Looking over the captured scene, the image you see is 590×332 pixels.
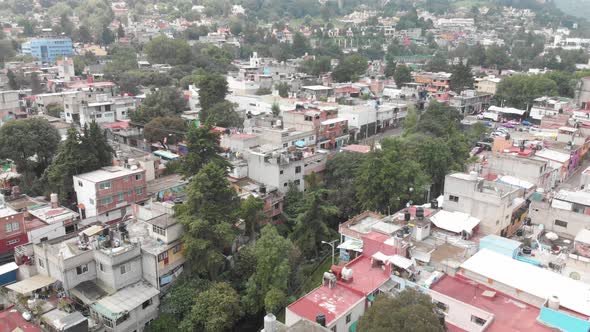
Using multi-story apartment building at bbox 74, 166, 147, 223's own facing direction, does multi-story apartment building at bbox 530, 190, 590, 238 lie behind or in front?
in front

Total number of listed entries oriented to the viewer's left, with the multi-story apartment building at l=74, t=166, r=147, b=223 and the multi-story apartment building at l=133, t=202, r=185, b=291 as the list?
0

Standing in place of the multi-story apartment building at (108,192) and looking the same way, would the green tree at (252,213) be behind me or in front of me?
in front

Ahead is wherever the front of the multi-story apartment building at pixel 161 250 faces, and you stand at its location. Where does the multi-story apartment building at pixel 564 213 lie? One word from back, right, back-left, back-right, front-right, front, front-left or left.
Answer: front-left

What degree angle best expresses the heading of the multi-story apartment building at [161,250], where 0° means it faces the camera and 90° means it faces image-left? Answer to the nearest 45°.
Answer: approximately 315°

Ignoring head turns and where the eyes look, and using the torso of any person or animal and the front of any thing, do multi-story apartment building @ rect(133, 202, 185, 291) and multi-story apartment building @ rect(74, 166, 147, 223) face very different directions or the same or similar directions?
same or similar directions

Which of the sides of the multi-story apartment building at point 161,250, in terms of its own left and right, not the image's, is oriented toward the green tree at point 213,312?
front

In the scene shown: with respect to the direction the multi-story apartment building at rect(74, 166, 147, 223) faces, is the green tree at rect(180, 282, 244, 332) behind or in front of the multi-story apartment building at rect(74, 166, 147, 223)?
in front

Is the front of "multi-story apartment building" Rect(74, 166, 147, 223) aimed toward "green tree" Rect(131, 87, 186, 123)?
no

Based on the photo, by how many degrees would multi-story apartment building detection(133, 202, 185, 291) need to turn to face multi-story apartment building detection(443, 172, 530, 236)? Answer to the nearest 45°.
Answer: approximately 45° to its left

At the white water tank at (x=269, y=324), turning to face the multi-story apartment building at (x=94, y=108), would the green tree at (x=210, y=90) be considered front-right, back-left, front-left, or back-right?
front-right

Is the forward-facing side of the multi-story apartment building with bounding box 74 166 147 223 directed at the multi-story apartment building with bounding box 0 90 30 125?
no

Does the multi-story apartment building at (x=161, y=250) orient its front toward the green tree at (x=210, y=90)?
no

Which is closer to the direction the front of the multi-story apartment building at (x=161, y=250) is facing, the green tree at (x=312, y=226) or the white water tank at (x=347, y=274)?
the white water tank
